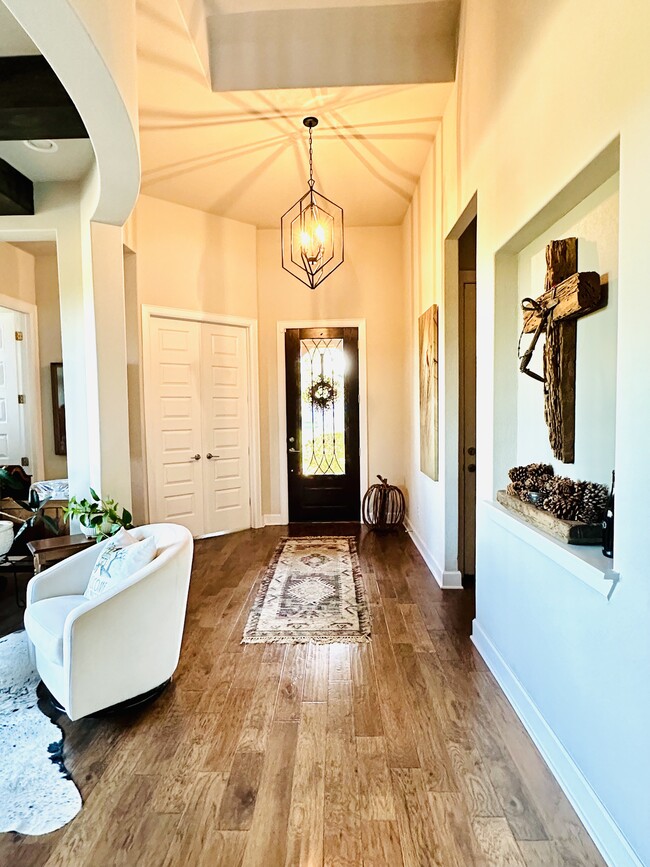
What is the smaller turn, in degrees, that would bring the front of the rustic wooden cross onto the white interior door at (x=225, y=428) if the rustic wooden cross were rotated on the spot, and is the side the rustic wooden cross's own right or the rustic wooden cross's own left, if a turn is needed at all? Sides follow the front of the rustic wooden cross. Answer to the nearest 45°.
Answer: approximately 90° to the rustic wooden cross's own right

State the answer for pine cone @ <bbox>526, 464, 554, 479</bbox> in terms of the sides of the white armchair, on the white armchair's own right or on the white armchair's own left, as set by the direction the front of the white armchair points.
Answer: on the white armchair's own left

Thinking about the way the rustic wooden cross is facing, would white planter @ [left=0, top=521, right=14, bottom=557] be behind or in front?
in front

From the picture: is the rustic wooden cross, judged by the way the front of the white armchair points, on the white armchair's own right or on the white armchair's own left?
on the white armchair's own left

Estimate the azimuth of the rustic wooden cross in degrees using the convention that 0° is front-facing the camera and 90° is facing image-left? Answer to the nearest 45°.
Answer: approximately 45°

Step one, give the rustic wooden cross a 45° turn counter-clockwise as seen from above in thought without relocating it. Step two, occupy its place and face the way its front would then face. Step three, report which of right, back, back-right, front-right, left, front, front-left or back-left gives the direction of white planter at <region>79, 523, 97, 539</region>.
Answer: right

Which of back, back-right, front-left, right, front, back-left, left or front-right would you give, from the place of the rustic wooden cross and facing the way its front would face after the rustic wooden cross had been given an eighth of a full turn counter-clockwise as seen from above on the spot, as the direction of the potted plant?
right

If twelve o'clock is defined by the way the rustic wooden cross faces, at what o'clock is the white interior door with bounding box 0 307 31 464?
The white interior door is roughly at 2 o'clock from the rustic wooden cross.
